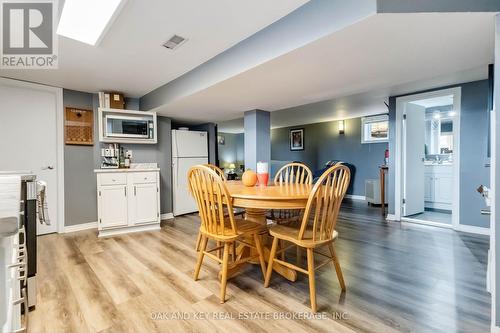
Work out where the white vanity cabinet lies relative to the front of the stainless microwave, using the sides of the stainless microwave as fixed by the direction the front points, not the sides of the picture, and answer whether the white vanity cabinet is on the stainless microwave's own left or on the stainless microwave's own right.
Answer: on the stainless microwave's own left

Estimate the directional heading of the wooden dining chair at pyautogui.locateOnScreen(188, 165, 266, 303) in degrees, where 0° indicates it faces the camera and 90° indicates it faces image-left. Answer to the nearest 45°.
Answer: approximately 225°

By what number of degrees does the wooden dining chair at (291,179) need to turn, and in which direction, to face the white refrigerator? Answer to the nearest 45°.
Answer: approximately 90° to its right

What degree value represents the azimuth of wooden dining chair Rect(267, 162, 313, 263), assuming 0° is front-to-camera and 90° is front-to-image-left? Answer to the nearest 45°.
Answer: approximately 45°

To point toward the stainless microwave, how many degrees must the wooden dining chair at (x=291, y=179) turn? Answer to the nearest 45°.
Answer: approximately 45° to its right

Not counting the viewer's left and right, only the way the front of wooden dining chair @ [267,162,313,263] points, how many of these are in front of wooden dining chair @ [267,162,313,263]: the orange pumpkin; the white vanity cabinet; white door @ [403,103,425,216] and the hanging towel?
2

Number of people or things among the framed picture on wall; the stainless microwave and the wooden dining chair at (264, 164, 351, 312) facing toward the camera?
2

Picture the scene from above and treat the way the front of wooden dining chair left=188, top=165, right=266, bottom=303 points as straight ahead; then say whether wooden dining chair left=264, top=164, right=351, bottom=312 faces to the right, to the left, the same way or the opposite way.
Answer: to the left

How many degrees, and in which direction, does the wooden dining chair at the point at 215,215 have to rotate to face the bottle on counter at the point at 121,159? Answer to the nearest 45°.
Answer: approximately 90° to its left

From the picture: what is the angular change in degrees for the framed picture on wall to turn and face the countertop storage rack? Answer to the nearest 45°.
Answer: approximately 45° to its right
